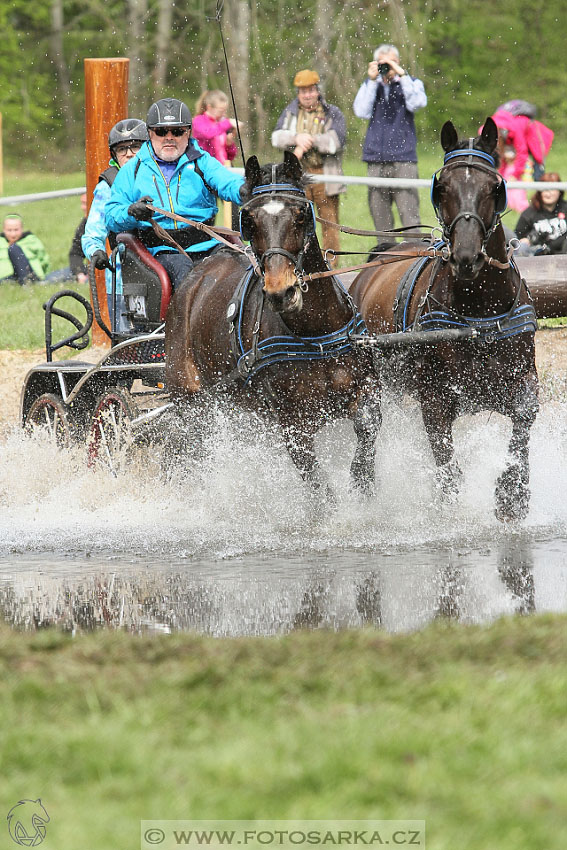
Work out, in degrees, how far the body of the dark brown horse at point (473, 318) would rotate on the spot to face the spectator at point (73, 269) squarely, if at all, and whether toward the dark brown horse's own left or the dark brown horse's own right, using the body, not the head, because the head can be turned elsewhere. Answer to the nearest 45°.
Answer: approximately 180°

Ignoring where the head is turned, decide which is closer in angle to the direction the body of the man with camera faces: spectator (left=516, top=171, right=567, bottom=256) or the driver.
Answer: the driver

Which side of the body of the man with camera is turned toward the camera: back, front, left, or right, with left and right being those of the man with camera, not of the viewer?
front

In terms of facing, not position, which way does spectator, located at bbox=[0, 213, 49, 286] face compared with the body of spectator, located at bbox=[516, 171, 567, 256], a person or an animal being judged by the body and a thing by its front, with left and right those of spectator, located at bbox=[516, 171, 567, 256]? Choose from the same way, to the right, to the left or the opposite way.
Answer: the same way

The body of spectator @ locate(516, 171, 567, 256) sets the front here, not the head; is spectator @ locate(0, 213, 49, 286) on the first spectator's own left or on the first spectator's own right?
on the first spectator's own right

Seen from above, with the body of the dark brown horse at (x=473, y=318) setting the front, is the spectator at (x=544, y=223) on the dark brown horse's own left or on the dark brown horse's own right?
on the dark brown horse's own left

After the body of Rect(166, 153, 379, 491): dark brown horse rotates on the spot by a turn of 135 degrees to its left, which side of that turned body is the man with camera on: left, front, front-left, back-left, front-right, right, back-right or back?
front

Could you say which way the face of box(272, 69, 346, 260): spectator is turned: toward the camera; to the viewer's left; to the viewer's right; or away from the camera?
toward the camera

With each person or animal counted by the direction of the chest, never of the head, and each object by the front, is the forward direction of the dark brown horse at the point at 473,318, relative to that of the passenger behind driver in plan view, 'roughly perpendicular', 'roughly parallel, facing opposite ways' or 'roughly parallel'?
roughly parallel

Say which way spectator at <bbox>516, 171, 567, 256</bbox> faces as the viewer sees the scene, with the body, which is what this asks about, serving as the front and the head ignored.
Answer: toward the camera

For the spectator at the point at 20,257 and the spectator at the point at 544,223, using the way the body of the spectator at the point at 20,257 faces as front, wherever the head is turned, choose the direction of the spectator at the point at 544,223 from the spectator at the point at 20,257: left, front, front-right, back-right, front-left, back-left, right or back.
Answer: front-left

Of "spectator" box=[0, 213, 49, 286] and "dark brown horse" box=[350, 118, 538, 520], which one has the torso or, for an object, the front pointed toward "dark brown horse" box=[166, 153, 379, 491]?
the spectator

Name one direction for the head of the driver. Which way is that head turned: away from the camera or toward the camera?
toward the camera

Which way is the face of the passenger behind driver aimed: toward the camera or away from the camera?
toward the camera

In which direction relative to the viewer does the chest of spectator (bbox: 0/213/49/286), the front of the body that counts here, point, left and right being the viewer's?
facing the viewer
